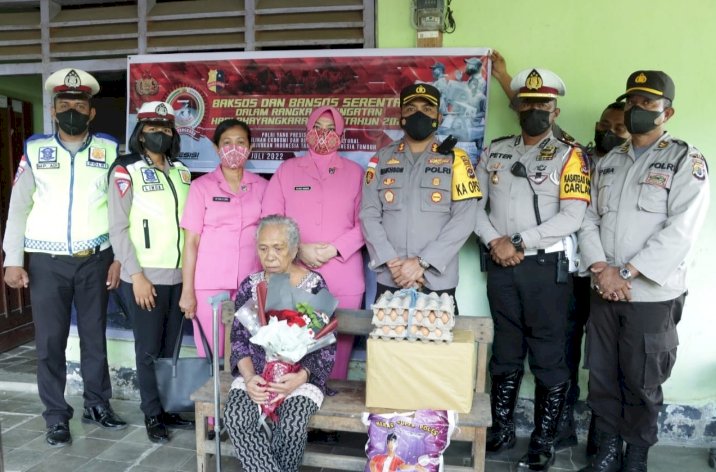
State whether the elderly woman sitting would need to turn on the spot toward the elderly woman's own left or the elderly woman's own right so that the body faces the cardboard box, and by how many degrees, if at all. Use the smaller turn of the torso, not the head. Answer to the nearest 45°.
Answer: approximately 90° to the elderly woman's own left

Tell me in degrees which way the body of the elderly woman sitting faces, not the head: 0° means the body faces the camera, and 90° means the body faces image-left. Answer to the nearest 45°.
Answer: approximately 0°

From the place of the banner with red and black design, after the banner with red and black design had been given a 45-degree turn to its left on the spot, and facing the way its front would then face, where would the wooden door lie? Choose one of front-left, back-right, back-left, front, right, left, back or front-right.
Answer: back

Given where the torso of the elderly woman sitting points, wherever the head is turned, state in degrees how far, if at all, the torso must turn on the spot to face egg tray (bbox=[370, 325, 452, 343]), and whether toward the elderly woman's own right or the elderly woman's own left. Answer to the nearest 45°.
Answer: approximately 90° to the elderly woman's own left

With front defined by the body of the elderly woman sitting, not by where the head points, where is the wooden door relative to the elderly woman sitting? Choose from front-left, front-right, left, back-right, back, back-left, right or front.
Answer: back-right

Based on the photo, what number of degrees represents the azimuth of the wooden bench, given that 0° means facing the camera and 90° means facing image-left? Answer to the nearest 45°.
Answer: approximately 0°
